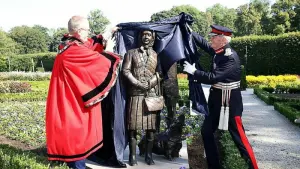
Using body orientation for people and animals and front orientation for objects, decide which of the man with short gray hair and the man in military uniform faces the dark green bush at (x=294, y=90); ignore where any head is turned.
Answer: the man with short gray hair

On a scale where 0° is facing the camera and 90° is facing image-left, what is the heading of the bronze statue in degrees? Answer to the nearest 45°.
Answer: approximately 0°

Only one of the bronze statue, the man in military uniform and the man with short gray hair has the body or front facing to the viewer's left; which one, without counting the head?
the man in military uniform

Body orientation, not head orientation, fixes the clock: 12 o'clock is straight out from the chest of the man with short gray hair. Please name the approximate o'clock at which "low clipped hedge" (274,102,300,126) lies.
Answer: The low clipped hedge is roughly at 12 o'clock from the man with short gray hair.

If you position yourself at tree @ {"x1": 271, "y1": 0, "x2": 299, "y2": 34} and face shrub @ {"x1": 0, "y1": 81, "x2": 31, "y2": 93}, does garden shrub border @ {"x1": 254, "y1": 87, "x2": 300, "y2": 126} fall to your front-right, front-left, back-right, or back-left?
front-left

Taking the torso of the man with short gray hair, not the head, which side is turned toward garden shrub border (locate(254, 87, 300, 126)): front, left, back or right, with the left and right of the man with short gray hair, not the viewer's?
front

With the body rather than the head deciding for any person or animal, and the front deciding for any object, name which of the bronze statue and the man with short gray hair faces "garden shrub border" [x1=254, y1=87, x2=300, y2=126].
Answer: the man with short gray hair

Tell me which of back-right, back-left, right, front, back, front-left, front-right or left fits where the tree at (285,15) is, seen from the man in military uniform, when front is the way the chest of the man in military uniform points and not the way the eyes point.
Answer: right

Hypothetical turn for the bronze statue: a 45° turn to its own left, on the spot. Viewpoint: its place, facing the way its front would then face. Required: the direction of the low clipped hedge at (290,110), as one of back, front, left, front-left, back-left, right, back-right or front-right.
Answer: left

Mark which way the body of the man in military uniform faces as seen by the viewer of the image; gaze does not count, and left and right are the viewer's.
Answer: facing to the left of the viewer

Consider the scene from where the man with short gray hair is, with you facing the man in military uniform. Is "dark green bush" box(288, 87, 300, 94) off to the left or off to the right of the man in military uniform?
left

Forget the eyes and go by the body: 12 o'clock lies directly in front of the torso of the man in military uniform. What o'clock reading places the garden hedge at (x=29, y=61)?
The garden hedge is roughly at 2 o'clock from the man in military uniform.
